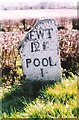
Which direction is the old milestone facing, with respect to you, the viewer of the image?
facing the viewer
